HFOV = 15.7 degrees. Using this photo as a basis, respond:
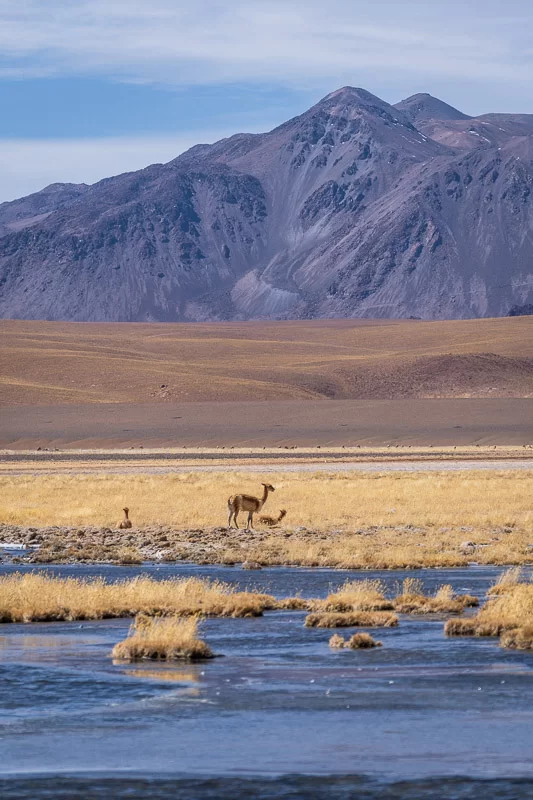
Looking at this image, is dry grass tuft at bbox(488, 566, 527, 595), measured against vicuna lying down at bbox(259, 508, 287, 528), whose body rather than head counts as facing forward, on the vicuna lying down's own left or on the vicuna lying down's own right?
on the vicuna lying down's own right

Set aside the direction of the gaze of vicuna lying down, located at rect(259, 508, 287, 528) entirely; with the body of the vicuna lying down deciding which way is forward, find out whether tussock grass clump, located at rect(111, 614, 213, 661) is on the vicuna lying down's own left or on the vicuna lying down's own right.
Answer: on the vicuna lying down's own right

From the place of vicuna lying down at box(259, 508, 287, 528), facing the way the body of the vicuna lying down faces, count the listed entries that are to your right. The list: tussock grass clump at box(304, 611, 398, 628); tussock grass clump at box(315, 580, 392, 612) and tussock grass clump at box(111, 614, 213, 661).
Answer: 3

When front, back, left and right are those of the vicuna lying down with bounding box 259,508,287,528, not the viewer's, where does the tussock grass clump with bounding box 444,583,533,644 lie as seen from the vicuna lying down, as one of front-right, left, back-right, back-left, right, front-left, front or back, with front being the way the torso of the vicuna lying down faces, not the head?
right

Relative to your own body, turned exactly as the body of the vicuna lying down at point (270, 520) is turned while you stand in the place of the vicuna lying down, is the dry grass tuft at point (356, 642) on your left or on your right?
on your right

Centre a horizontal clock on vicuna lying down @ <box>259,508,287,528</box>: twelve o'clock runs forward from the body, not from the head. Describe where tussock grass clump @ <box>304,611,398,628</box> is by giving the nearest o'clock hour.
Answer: The tussock grass clump is roughly at 3 o'clock from the vicuna lying down.

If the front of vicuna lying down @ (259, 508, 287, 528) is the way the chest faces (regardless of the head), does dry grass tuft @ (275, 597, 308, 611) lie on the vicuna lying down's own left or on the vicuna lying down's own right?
on the vicuna lying down's own right

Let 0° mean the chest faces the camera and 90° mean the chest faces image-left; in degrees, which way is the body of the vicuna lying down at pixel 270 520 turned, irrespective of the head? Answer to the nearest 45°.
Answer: approximately 270°

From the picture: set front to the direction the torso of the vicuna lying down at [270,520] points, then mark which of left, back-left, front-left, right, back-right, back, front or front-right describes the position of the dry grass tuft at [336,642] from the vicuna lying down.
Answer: right

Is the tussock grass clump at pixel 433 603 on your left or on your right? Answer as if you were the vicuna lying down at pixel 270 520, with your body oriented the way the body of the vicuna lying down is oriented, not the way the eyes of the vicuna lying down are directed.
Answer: on your right

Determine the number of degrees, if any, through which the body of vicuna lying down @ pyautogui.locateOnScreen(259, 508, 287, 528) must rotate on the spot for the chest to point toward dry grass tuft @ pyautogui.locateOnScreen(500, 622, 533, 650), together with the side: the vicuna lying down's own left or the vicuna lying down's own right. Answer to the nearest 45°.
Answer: approximately 90° to the vicuna lying down's own right
